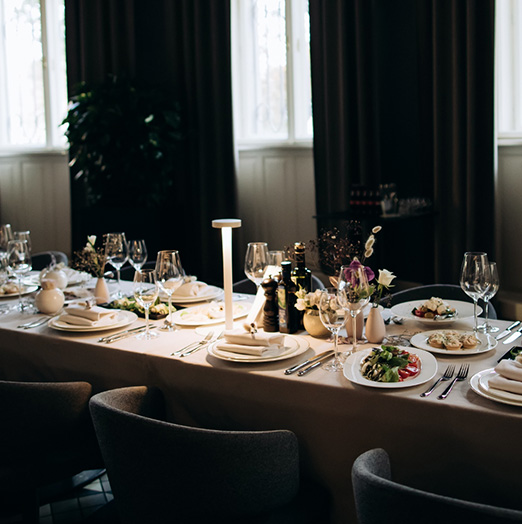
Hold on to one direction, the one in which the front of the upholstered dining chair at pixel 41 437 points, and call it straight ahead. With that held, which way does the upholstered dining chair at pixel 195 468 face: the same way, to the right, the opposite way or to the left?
the same way

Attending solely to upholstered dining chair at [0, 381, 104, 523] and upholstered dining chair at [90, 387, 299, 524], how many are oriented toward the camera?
0

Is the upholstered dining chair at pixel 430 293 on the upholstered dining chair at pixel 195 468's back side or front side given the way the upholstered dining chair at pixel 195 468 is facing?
on the front side

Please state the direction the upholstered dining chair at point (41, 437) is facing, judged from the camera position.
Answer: facing away from the viewer and to the right of the viewer

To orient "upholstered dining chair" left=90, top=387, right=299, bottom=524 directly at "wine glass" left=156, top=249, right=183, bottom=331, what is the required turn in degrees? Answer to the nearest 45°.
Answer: approximately 45° to its left

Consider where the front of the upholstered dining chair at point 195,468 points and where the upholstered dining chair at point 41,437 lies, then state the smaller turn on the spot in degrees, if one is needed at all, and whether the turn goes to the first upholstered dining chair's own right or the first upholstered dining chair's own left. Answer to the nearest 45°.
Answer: approximately 90° to the first upholstered dining chair's own left

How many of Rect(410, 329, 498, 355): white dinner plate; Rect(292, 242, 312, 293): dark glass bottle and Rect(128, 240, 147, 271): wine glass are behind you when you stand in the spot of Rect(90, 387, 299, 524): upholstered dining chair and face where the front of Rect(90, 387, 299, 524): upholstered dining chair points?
0

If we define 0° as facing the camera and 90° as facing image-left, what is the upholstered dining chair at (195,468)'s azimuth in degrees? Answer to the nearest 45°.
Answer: approximately 225°
